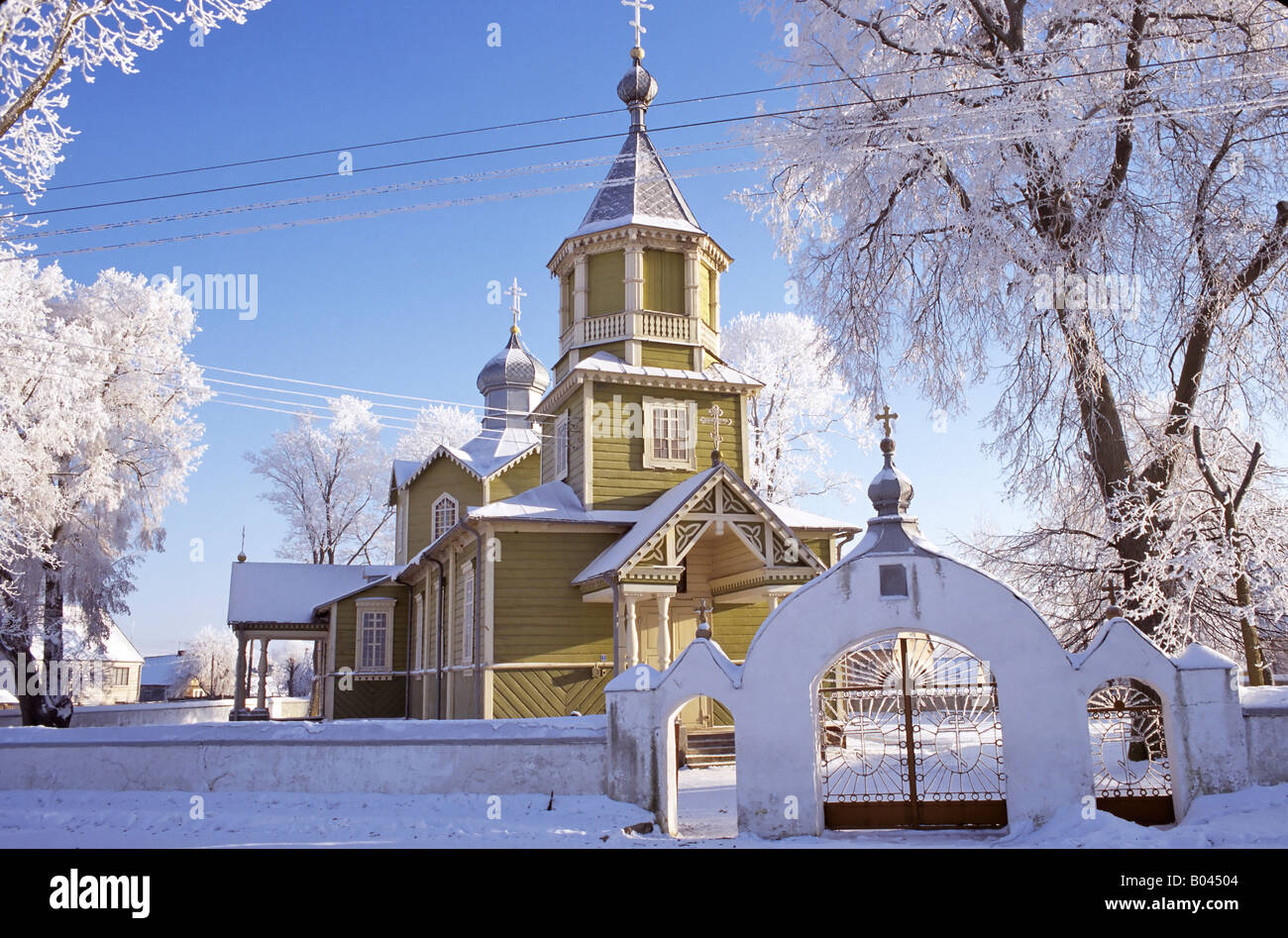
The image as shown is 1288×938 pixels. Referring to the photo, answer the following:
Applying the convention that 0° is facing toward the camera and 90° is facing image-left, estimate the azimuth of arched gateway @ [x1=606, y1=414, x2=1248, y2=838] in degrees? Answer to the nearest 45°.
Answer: approximately 0°

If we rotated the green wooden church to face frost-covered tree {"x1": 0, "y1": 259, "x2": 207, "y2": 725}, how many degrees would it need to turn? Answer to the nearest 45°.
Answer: approximately 135° to its right

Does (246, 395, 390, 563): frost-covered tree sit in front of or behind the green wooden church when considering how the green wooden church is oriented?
behind

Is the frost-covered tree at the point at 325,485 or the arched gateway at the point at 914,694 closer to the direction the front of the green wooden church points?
the arched gateway

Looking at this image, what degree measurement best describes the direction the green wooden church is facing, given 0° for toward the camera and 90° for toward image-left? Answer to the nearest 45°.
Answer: approximately 315°

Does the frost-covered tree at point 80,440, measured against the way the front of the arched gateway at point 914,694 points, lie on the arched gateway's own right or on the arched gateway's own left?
on the arched gateway's own right

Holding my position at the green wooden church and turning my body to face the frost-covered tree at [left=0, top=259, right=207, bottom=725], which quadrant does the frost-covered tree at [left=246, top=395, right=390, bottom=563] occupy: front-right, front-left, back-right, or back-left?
front-right

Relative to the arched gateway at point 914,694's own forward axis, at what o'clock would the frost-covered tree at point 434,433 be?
The frost-covered tree is roughly at 5 o'clock from the arched gateway.

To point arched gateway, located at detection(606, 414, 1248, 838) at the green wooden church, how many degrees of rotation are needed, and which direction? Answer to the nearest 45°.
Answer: approximately 135° to its right

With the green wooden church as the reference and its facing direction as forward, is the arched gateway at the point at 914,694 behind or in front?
in front

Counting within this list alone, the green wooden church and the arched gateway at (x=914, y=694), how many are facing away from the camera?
0

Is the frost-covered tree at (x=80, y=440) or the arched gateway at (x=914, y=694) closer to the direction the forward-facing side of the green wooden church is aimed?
the arched gateway
